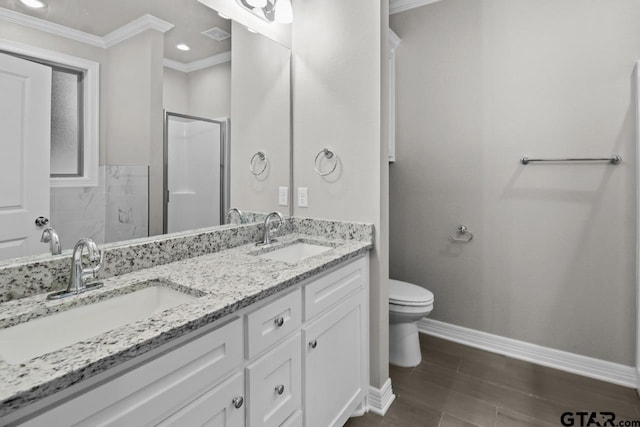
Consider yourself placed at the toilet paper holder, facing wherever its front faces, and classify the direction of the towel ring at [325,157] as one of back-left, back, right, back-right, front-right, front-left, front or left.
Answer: front-right

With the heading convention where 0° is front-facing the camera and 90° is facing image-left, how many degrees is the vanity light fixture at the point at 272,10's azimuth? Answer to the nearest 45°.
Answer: approximately 315°

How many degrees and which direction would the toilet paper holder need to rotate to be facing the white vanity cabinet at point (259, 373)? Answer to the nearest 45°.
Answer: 0° — it already faces it

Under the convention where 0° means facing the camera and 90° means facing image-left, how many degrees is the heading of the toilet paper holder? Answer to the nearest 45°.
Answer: approximately 0°

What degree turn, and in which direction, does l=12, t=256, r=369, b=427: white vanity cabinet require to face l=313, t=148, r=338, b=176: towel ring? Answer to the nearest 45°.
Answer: approximately 90° to its left

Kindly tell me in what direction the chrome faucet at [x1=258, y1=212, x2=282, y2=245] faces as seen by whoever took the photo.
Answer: facing the viewer and to the right of the viewer
